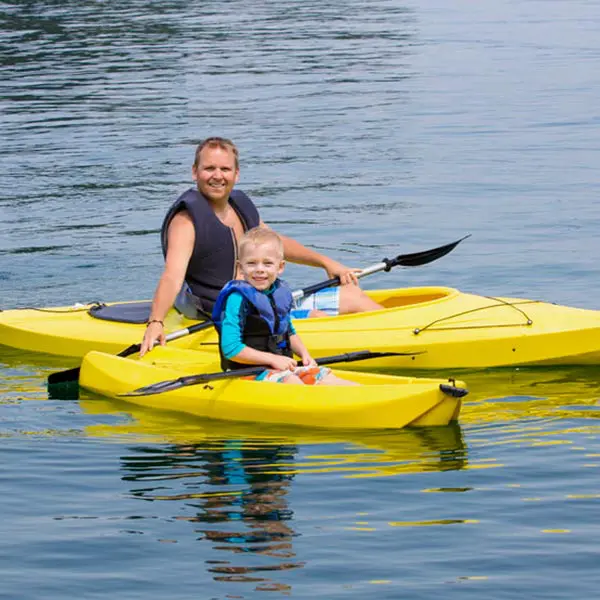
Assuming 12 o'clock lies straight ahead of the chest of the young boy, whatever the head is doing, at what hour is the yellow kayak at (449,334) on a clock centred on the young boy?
The yellow kayak is roughly at 9 o'clock from the young boy.

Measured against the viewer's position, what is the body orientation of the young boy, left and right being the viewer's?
facing the viewer and to the right of the viewer

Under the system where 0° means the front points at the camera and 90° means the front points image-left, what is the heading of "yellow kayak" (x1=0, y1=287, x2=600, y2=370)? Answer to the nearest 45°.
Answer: approximately 270°

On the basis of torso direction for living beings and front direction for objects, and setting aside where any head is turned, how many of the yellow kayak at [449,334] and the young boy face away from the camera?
0
